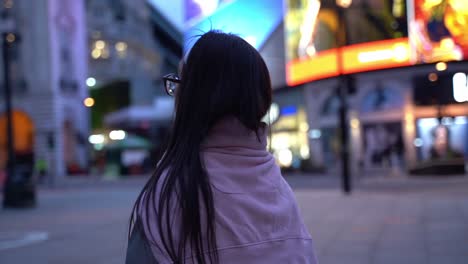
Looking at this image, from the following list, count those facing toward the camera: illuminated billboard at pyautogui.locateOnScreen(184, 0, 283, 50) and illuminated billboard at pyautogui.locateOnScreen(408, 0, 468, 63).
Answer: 2

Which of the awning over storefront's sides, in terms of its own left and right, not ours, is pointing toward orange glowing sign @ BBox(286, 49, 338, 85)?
left

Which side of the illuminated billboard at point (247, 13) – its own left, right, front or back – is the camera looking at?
front

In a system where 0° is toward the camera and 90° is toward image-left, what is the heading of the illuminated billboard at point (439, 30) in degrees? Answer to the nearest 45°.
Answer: approximately 0°

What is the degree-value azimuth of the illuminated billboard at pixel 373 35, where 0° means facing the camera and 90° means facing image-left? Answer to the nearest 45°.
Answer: approximately 45°

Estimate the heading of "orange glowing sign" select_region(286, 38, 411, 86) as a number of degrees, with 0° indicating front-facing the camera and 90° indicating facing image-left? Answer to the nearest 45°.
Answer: approximately 45°

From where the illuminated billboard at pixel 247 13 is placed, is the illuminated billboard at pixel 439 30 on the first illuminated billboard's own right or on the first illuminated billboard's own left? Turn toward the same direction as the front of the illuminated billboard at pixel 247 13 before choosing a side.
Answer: on the first illuminated billboard's own left
